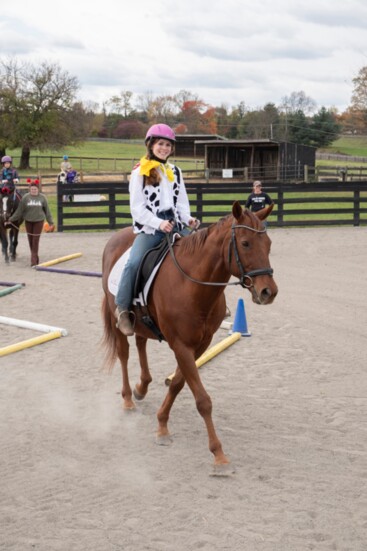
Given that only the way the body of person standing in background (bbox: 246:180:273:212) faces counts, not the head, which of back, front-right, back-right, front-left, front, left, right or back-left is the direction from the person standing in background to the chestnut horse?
front

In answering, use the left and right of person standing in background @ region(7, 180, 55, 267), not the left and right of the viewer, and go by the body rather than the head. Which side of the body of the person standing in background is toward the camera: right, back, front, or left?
front

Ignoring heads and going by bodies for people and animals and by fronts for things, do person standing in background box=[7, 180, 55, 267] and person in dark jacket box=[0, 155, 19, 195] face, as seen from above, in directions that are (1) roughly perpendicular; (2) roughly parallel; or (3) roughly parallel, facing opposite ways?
roughly parallel

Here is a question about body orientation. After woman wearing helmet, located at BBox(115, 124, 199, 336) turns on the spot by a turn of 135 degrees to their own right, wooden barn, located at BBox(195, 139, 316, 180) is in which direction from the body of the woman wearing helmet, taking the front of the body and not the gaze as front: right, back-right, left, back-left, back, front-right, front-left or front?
right

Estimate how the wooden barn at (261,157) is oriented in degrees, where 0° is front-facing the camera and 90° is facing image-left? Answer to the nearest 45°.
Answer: approximately 45°

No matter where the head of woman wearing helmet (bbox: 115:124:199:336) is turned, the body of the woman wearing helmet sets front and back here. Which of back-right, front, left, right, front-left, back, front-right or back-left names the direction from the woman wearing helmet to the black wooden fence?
back-left

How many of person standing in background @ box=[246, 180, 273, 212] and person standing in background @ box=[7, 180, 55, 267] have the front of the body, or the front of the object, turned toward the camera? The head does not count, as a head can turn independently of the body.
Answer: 2

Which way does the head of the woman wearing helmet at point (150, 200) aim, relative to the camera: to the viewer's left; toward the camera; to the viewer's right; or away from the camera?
toward the camera
